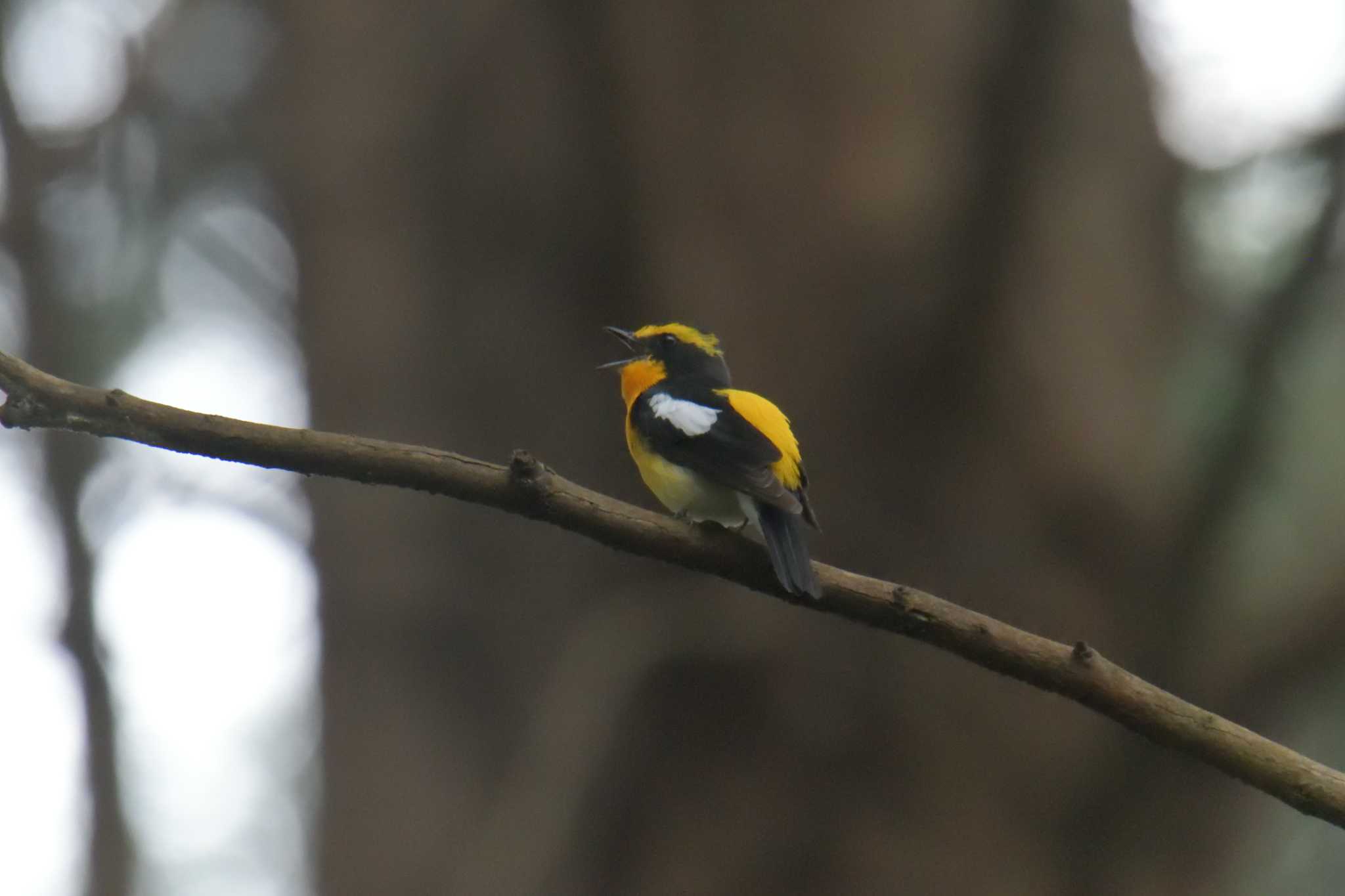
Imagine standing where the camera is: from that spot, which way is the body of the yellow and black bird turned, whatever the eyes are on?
to the viewer's left

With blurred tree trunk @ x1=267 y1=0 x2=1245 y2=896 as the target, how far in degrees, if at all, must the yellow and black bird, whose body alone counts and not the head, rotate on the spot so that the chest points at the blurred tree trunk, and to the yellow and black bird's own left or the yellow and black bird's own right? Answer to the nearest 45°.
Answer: approximately 90° to the yellow and black bird's own right
